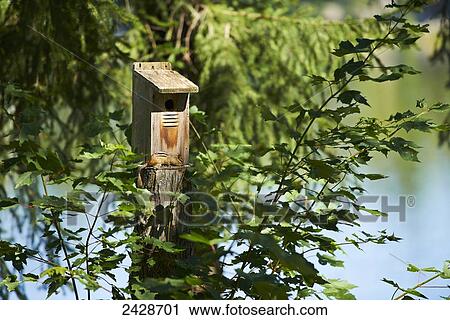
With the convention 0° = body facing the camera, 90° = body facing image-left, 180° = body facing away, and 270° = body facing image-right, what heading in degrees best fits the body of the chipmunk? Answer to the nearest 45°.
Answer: approximately 270°

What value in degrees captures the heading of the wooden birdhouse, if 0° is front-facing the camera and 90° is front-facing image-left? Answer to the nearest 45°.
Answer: approximately 315°
